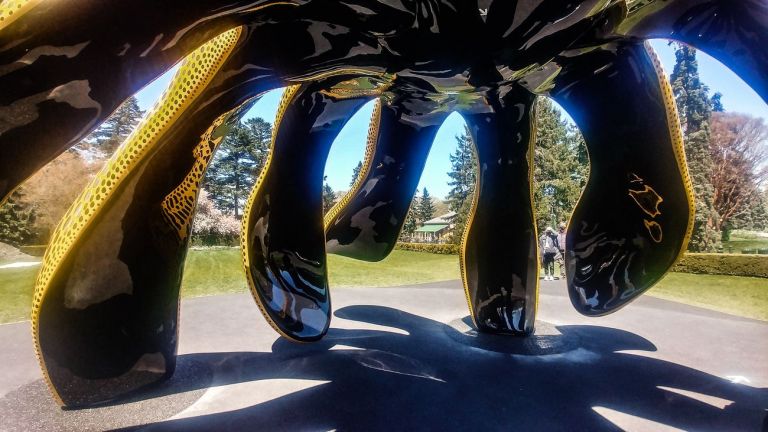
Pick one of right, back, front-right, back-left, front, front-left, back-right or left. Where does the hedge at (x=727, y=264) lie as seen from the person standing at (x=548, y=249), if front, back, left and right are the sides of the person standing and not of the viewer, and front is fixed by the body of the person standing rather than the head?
back-left

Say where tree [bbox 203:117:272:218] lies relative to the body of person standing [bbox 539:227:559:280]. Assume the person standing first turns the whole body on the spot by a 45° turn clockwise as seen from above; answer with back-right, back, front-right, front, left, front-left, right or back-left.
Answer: right

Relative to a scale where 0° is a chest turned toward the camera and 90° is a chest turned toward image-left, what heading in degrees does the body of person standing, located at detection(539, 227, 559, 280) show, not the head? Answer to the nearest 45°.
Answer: approximately 0°

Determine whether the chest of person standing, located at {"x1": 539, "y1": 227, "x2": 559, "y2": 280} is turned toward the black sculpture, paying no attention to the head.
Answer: yes

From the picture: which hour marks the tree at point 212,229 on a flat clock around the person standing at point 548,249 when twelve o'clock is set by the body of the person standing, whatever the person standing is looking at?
The tree is roughly at 4 o'clock from the person standing.

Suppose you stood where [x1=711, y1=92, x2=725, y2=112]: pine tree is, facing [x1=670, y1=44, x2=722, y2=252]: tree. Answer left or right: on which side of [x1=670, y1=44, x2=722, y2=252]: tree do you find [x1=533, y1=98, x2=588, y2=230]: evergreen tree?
right

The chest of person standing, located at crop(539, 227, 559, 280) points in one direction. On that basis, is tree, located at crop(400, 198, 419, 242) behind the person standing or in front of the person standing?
behind

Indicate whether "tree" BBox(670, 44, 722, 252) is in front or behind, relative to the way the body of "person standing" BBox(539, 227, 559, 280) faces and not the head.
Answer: behind

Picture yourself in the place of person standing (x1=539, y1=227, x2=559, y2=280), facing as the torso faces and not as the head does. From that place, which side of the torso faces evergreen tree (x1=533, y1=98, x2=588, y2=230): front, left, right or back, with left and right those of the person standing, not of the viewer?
back
